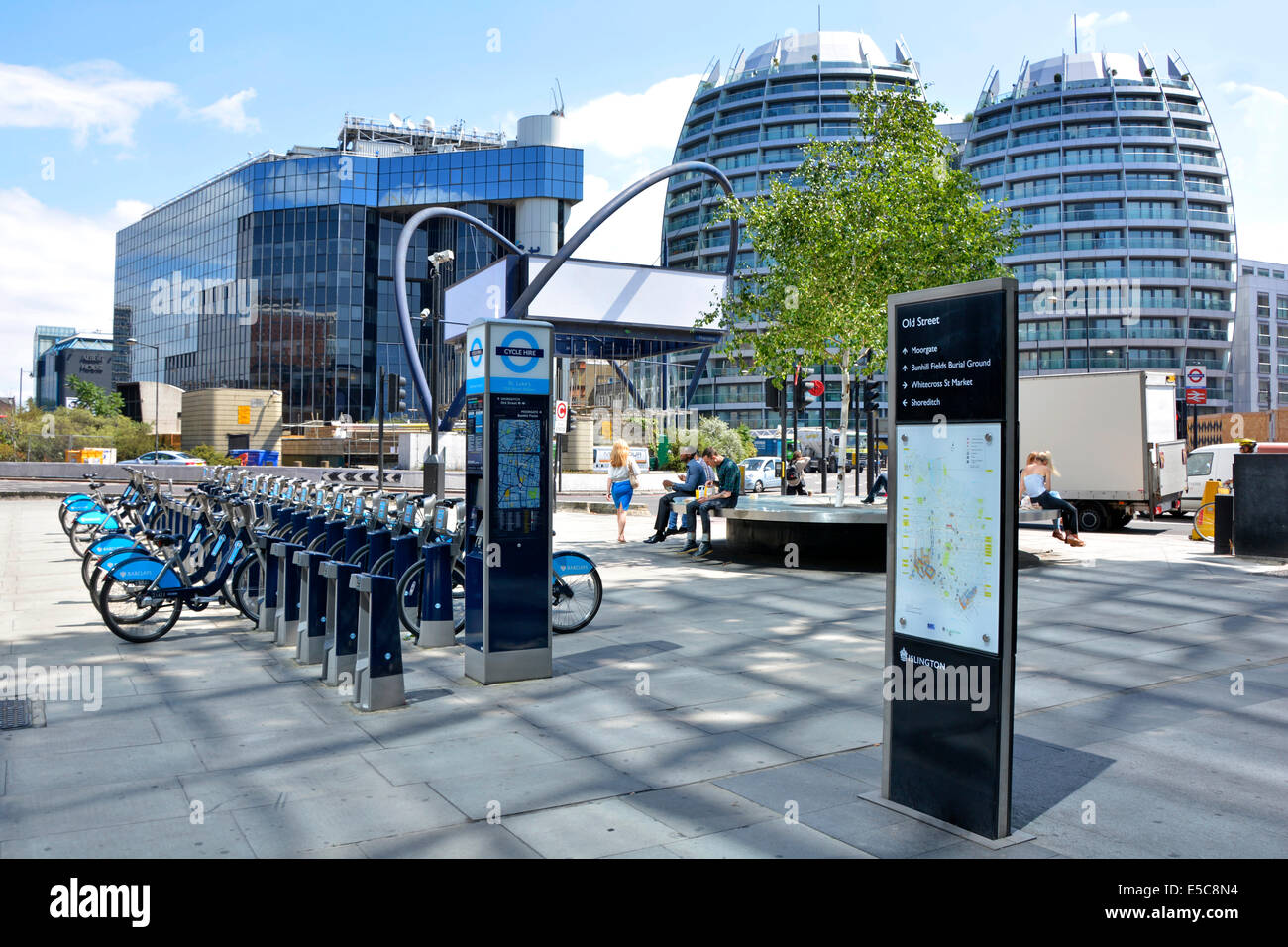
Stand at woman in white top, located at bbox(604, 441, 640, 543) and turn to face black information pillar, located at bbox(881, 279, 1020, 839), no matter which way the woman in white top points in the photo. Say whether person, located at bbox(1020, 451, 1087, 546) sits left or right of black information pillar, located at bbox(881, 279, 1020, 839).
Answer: left

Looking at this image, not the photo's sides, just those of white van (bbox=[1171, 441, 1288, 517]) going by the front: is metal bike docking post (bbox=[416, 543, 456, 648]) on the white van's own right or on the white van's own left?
on the white van's own left

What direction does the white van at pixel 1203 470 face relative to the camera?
to the viewer's left

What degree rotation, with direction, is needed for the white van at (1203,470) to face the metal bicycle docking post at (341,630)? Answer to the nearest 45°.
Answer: approximately 90° to its left

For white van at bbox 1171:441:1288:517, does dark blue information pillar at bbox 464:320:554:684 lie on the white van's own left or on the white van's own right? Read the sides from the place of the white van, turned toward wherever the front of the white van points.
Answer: on the white van's own left

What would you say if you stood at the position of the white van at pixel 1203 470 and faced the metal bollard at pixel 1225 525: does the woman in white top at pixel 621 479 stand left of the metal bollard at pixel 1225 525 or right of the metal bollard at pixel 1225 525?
right
